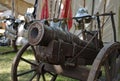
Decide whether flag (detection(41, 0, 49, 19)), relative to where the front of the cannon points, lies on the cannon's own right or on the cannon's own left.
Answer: on the cannon's own right
